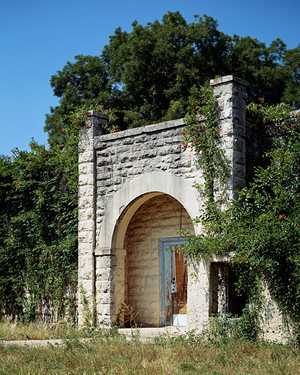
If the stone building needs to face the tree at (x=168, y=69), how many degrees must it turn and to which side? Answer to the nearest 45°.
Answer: approximately 135° to its right

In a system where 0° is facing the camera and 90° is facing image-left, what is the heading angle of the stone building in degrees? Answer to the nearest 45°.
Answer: approximately 45°
